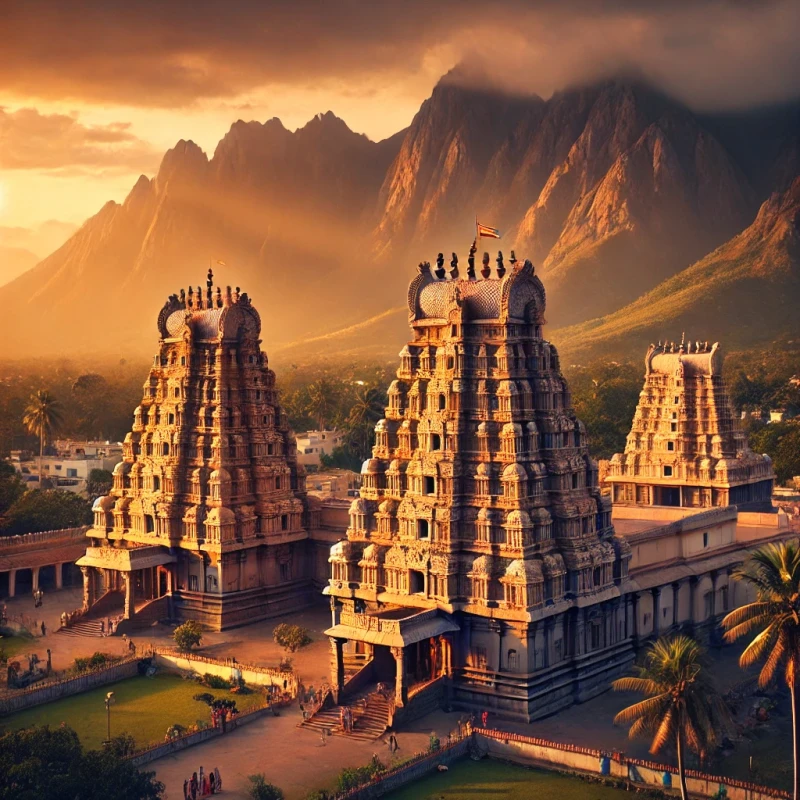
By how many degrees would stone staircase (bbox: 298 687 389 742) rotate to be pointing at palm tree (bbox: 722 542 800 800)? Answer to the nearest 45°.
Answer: approximately 90° to its left

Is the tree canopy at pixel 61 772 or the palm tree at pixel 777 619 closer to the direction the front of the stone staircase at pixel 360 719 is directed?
the tree canopy

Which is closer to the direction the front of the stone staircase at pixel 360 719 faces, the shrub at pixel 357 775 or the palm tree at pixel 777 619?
the shrub

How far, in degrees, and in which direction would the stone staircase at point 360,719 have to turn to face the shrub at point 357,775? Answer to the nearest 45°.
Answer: approximately 45° to its left

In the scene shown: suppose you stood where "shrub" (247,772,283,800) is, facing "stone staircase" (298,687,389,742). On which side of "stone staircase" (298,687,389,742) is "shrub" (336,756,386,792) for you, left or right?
right

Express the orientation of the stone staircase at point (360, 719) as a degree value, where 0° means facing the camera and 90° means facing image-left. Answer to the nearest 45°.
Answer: approximately 45°

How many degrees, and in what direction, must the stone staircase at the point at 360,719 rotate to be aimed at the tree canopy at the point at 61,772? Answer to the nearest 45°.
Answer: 0° — it already faces it

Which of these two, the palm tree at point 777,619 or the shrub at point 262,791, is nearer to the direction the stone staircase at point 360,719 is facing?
the shrub
